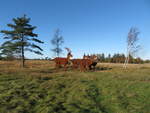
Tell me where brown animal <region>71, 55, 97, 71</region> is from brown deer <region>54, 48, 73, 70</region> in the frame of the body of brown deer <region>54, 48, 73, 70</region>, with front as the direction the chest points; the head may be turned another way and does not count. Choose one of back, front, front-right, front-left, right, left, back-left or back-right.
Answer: front

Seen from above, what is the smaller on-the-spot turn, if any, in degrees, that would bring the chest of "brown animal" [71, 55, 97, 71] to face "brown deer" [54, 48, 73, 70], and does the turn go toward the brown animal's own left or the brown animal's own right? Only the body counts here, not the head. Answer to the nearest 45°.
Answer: approximately 180°

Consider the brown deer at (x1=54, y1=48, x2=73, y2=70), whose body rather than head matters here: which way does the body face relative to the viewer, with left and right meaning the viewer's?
facing to the right of the viewer

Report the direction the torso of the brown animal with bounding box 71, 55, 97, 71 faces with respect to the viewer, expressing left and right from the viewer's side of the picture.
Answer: facing to the right of the viewer

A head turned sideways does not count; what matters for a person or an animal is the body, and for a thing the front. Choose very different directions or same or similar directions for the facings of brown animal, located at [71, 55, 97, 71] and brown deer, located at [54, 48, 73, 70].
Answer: same or similar directions

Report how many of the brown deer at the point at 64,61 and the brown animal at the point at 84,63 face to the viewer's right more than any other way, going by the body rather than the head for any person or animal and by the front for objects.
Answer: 2
